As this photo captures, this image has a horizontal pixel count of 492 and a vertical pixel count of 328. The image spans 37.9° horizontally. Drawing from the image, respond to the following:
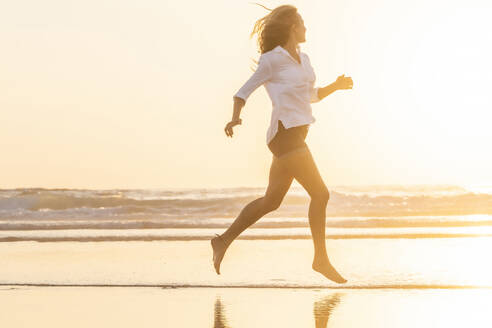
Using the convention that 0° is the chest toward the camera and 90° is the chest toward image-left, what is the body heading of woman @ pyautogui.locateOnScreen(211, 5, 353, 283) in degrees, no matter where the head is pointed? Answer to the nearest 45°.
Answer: approximately 270°

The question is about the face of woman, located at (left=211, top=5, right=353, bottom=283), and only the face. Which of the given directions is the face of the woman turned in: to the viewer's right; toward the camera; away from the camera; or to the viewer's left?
to the viewer's right
